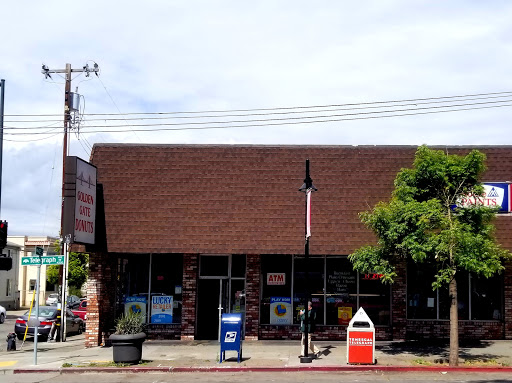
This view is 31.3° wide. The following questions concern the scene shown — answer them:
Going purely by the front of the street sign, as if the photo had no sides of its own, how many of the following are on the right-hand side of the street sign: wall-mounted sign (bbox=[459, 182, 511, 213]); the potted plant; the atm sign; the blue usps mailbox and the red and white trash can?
0

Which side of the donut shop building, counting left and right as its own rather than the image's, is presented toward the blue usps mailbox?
front

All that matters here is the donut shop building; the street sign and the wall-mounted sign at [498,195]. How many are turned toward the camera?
3

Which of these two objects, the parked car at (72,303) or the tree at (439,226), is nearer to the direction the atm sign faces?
the tree

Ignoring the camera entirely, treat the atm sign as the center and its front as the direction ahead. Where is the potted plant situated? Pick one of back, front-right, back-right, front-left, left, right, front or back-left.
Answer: front-right

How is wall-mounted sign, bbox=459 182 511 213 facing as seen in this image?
toward the camera

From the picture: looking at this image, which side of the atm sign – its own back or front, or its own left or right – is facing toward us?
front

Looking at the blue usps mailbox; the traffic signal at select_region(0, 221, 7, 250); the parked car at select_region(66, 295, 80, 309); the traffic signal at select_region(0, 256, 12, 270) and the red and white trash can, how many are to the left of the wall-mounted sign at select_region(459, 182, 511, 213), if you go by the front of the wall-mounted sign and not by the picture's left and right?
0

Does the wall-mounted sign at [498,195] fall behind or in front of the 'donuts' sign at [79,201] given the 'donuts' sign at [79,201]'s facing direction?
in front

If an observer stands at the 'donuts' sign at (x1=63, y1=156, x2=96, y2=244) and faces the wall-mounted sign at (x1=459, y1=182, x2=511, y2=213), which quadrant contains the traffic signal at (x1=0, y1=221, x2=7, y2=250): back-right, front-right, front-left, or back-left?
back-right

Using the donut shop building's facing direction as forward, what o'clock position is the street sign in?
The street sign is roughly at 2 o'clock from the donut shop building.

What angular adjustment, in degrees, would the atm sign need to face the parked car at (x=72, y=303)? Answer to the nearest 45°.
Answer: approximately 135° to its right

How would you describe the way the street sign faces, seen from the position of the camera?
facing the viewer

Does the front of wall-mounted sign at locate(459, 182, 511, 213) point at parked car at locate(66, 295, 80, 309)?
no
